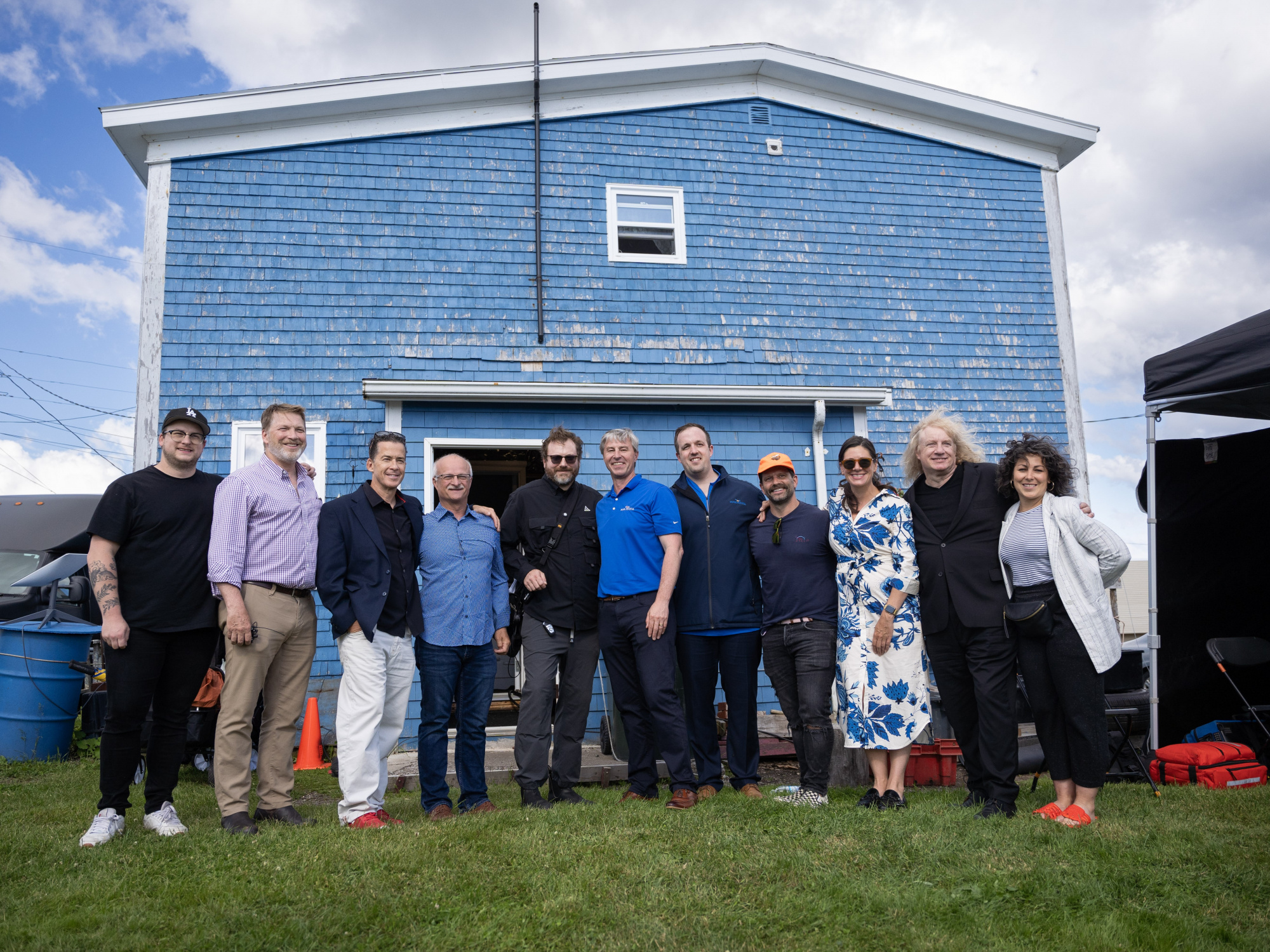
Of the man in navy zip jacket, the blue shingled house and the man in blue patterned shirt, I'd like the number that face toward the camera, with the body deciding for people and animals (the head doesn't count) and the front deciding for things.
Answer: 3

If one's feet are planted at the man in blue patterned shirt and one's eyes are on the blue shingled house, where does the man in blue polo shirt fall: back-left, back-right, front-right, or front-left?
front-right

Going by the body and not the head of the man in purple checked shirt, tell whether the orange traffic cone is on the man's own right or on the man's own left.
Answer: on the man's own left

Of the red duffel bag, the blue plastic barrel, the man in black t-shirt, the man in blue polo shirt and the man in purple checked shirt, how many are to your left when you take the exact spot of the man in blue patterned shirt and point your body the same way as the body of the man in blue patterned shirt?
2

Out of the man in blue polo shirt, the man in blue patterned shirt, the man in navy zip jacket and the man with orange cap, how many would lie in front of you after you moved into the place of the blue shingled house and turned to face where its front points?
4

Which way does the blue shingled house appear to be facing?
toward the camera

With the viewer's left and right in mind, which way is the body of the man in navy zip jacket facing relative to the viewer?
facing the viewer

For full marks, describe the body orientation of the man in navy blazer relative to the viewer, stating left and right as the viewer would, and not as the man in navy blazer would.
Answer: facing the viewer and to the right of the viewer

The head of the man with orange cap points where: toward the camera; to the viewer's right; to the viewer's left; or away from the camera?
toward the camera

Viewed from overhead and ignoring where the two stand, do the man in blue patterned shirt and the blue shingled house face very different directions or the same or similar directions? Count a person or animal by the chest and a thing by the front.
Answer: same or similar directions

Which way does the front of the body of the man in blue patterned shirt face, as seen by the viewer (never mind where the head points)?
toward the camera

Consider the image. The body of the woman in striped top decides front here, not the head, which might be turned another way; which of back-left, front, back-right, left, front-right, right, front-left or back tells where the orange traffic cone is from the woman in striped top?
front-right

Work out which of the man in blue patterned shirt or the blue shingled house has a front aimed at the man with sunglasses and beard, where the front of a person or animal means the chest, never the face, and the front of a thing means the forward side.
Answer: the blue shingled house

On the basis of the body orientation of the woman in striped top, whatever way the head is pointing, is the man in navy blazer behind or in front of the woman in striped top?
in front

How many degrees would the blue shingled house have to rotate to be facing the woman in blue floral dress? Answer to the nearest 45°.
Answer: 0° — it already faces them

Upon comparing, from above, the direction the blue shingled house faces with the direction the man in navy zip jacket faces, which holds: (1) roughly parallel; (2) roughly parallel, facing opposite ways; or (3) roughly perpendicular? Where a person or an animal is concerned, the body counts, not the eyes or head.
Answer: roughly parallel

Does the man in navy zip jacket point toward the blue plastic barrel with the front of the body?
no
